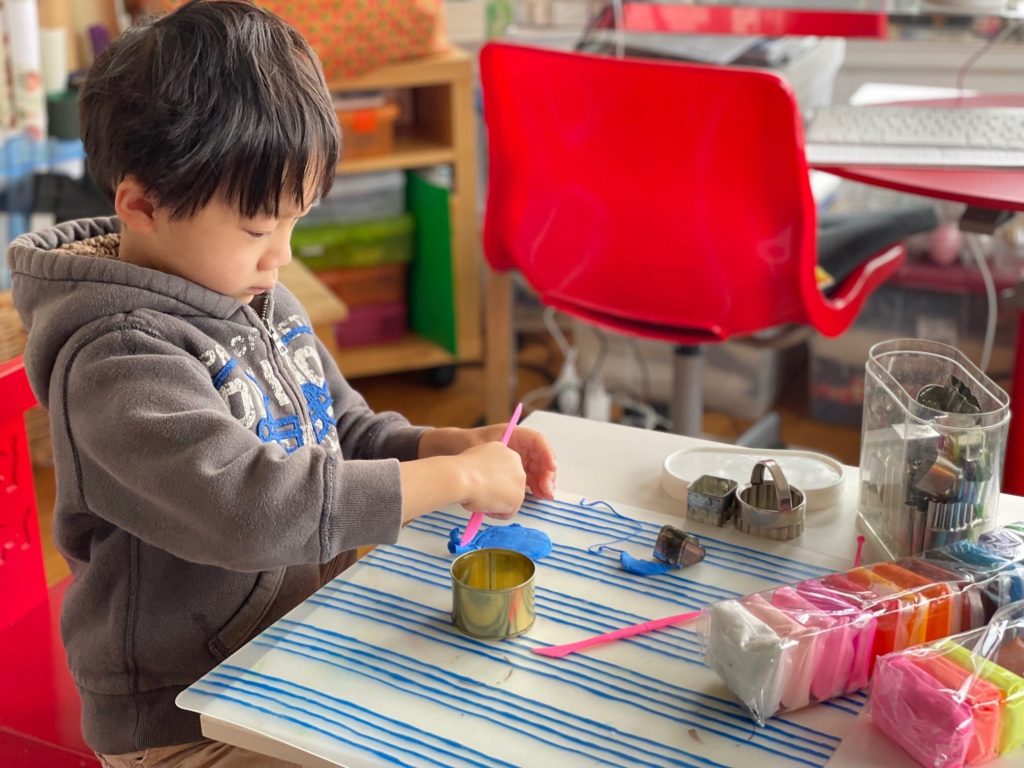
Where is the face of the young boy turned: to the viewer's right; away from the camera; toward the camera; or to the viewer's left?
to the viewer's right

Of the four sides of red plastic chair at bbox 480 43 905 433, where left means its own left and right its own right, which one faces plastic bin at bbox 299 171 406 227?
left

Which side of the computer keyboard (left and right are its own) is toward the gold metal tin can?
front

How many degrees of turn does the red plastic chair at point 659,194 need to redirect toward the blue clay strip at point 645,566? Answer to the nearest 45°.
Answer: approximately 135° to its right

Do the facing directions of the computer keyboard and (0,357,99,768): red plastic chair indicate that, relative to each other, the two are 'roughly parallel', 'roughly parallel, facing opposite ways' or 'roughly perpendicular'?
roughly perpendicular

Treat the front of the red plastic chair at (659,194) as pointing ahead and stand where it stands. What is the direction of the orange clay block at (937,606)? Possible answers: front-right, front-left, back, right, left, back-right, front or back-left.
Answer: back-right

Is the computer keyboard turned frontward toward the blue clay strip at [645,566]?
yes

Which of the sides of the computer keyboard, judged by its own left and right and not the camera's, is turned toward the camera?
front

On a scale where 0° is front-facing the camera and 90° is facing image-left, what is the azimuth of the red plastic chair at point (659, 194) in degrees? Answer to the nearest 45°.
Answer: approximately 225°

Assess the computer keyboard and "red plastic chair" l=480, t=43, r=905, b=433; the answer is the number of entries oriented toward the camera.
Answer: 1

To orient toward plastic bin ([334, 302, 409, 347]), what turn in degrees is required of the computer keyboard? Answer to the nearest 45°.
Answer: approximately 135° to its right

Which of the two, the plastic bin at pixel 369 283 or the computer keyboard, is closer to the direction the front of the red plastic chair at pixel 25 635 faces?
the computer keyboard

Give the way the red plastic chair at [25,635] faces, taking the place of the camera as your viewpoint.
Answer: facing the viewer and to the right of the viewer

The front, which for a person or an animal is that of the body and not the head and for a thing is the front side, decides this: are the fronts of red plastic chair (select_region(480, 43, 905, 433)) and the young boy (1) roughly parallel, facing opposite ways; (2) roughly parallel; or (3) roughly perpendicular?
roughly perpendicular

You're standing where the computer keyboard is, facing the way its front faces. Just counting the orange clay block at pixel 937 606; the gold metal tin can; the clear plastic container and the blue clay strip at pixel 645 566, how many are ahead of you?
4

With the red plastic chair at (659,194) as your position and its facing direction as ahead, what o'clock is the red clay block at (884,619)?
The red clay block is roughly at 4 o'clock from the red plastic chair.

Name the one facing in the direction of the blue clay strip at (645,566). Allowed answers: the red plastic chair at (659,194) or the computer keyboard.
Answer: the computer keyboard

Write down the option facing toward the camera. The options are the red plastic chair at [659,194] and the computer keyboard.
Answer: the computer keyboard

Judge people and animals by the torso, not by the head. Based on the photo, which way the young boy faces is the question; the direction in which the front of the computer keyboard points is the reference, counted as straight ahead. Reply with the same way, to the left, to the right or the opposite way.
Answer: to the left
